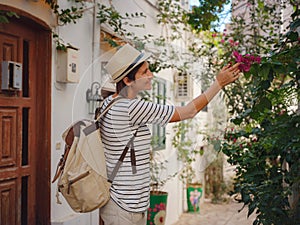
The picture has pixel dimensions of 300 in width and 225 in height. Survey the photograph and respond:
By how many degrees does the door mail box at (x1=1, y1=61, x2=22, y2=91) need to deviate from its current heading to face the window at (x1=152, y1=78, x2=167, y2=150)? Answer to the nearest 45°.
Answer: approximately 90° to its left

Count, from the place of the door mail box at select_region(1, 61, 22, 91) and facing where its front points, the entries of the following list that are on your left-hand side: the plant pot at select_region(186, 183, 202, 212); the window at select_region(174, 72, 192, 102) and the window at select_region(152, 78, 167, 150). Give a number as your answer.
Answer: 3

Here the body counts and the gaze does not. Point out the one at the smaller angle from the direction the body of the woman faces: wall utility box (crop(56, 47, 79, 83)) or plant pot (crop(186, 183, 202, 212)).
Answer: the plant pot

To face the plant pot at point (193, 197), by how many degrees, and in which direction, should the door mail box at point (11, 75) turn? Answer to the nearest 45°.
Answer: approximately 90° to its left

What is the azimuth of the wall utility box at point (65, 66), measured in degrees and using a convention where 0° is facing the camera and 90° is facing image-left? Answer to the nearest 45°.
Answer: approximately 315°

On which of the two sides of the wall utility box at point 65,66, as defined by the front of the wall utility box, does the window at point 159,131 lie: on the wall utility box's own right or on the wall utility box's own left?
on the wall utility box's own left

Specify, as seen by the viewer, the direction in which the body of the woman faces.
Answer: to the viewer's right

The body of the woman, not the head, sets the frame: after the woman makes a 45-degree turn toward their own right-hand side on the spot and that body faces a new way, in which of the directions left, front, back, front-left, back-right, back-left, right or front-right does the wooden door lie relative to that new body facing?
back

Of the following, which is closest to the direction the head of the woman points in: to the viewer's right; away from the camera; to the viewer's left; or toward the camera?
to the viewer's right

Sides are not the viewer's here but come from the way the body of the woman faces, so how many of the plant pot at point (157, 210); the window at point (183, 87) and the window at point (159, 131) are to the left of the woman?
3
